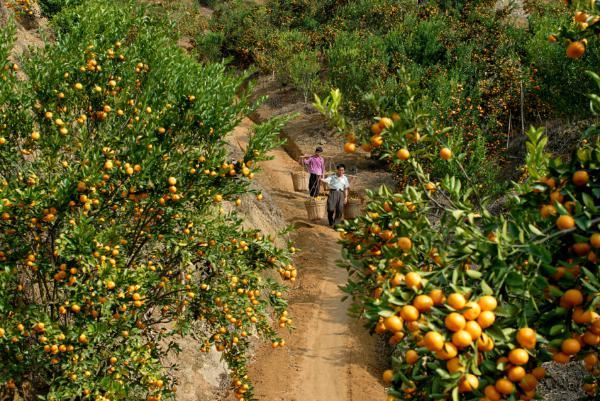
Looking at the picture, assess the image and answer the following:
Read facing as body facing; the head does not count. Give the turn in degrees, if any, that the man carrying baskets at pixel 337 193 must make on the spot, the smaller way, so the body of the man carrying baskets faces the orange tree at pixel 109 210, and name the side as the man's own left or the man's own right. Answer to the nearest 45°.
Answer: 0° — they already face it

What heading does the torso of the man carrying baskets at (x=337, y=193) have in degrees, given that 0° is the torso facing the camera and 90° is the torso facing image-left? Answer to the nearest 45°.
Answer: approximately 0°

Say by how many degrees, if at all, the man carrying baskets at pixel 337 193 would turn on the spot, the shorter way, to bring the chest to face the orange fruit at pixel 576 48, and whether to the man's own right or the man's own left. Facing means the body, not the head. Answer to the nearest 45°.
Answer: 0° — they already face it

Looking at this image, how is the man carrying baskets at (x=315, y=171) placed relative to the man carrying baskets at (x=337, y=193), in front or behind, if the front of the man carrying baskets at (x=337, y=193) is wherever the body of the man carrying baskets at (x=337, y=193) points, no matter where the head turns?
behind

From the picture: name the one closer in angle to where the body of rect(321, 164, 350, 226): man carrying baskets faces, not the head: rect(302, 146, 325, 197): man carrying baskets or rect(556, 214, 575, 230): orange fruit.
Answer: the orange fruit

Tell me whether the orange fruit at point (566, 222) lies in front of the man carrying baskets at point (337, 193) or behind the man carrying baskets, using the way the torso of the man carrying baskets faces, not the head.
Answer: in front

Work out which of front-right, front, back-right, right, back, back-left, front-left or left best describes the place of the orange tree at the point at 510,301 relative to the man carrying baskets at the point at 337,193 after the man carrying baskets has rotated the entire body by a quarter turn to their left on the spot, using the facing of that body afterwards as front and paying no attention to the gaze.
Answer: right
